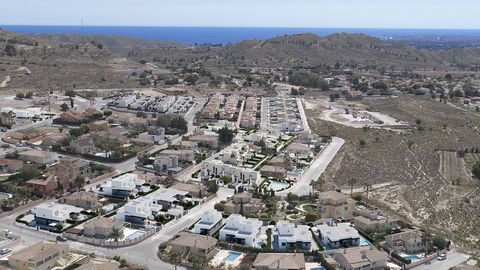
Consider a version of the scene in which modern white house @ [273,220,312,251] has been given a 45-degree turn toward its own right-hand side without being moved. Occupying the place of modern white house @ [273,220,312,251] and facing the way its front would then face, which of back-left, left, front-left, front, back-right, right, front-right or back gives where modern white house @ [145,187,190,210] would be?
right

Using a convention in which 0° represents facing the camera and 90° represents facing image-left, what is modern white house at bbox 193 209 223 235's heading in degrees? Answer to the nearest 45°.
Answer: approximately 315°

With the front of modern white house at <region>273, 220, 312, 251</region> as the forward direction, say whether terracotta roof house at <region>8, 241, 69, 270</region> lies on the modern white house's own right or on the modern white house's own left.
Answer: on the modern white house's own right

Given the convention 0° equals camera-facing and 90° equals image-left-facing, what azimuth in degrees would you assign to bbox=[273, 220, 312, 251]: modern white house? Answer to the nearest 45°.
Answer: approximately 0°

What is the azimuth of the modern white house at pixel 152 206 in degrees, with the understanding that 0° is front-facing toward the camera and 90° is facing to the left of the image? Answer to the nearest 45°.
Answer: approximately 315°

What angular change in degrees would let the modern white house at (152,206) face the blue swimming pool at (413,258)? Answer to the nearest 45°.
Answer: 0° — it already faces it

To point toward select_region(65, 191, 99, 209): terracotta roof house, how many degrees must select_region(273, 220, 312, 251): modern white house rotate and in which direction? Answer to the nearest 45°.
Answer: approximately 90° to its right

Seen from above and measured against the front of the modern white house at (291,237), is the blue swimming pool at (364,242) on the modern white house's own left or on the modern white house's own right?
on the modern white house's own left

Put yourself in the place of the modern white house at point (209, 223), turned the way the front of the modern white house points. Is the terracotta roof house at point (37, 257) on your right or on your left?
on your right

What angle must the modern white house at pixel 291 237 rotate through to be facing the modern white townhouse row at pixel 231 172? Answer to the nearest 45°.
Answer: approximately 180°
